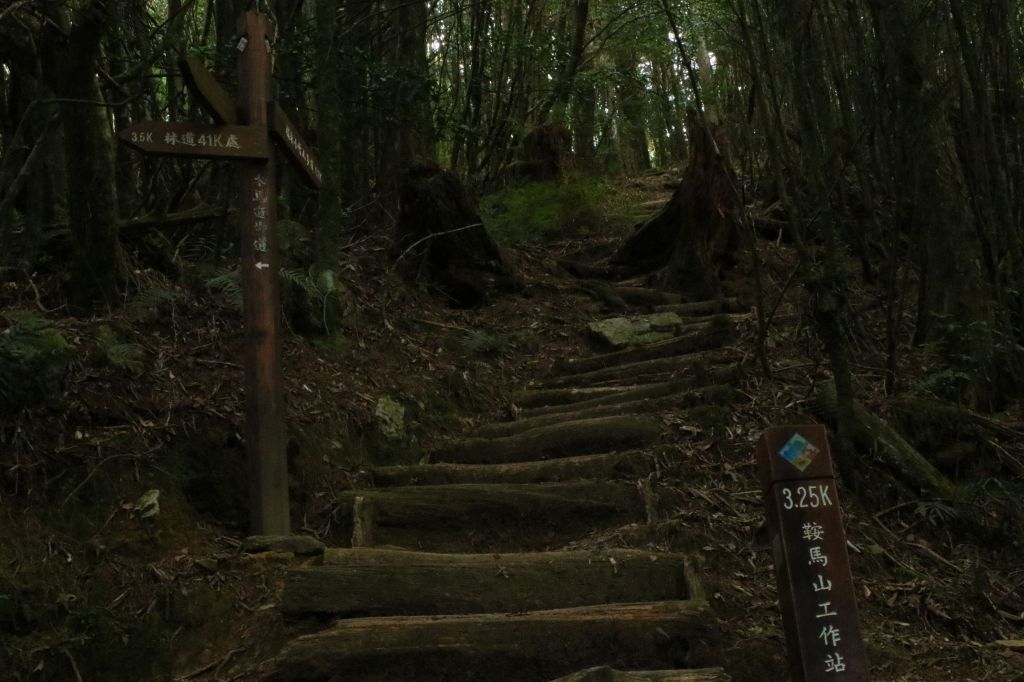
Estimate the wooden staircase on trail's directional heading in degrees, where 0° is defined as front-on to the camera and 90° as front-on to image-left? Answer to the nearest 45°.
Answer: approximately 0°

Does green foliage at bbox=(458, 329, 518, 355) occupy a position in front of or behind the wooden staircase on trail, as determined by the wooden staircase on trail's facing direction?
behind

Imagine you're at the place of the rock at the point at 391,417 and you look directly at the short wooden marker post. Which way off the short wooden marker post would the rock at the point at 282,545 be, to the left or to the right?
right

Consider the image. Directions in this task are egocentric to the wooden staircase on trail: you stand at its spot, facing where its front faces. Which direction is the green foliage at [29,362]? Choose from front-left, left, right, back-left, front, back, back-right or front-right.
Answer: right

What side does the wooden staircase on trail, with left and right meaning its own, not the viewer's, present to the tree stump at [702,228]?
back

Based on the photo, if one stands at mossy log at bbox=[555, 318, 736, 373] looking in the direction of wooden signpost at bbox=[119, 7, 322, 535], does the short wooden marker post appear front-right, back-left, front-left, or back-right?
front-left
